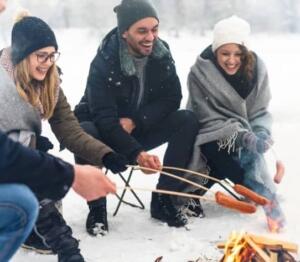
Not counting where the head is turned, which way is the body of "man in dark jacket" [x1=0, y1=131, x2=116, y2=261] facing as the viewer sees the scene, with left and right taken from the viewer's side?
facing to the right of the viewer

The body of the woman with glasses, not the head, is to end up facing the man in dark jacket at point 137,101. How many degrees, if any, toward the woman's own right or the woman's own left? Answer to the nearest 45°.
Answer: approximately 90° to the woman's own left

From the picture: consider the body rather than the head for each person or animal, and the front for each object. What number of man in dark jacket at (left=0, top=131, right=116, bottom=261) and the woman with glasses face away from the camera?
0

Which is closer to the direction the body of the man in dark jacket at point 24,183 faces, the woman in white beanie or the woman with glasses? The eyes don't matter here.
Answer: the woman in white beanie

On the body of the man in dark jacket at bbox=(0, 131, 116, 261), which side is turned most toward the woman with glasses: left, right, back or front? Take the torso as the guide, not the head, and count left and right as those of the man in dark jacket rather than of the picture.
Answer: left

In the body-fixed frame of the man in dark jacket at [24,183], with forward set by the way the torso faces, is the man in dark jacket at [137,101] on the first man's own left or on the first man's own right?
on the first man's own left

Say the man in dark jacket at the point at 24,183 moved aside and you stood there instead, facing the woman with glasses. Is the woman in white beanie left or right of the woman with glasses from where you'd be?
right

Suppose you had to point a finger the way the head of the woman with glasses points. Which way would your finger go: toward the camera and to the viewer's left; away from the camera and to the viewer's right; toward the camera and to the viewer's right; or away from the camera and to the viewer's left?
toward the camera and to the viewer's right

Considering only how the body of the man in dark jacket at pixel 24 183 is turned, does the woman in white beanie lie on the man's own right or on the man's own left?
on the man's own left
